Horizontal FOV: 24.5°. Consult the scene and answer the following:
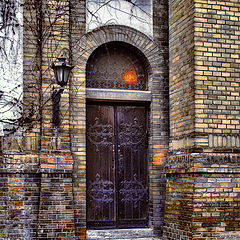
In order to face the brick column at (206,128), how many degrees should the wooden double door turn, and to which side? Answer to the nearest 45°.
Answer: approximately 45° to its left

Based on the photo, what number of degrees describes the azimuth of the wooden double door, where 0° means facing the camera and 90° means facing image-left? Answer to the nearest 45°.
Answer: approximately 0°
